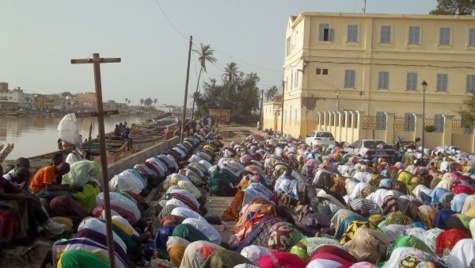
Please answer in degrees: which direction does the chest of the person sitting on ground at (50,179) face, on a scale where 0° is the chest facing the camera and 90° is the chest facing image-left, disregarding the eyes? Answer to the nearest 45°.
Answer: approximately 270°

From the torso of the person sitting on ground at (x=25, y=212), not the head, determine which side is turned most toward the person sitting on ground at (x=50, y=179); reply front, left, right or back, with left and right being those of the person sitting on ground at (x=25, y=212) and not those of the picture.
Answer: left

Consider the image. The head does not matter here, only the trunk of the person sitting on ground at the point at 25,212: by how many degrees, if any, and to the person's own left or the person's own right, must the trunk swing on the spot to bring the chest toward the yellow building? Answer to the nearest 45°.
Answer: approximately 45° to the person's own left

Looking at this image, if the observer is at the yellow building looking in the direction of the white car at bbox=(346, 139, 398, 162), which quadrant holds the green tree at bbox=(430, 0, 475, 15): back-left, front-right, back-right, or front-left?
back-left

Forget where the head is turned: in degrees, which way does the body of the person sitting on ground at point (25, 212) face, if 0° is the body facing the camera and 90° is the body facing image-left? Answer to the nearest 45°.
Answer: approximately 270°
